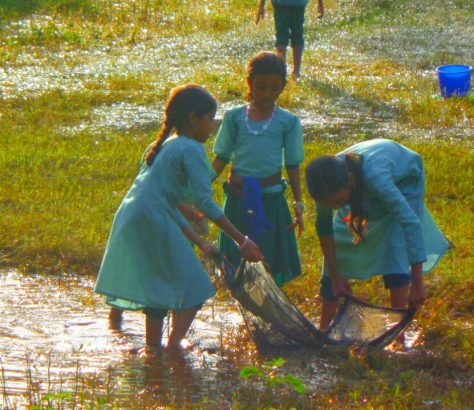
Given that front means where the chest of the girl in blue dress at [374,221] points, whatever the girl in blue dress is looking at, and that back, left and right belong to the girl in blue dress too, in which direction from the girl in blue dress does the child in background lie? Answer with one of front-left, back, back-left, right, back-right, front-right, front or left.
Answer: back-right

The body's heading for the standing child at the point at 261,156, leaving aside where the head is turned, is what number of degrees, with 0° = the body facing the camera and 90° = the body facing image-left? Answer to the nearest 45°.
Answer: approximately 0°

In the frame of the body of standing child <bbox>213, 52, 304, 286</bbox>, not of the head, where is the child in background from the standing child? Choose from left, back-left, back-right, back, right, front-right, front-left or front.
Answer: back

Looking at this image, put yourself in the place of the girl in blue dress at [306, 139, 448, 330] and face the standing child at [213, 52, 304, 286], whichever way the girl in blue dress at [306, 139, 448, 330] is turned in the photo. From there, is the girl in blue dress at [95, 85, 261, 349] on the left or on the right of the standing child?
left

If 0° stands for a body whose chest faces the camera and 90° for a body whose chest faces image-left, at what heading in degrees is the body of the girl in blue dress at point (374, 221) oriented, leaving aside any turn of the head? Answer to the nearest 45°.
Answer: approximately 45°

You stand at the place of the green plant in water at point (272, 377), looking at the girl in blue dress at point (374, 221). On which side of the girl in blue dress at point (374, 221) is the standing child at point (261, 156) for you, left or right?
left

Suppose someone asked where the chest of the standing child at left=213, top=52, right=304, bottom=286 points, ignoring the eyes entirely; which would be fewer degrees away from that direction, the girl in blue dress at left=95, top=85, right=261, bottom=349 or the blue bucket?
the girl in blue dress

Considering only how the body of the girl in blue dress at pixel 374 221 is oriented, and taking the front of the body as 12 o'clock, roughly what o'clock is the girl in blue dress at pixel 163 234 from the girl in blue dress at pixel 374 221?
the girl in blue dress at pixel 163 234 is roughly at 1 o'clock from the girl in blue dress at pixel 374 221.
